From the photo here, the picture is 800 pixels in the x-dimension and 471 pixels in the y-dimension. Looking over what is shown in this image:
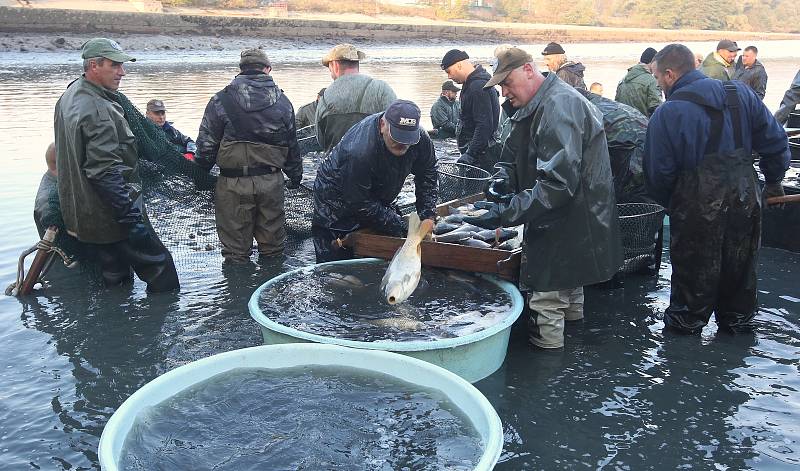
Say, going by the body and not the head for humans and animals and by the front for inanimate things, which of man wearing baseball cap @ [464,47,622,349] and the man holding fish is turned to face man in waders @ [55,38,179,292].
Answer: the man wearing baseball cap

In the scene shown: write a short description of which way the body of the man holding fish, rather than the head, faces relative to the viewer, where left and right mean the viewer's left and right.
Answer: facing the viewer and to the right of the viewer

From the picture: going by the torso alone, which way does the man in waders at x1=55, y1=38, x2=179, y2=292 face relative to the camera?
to the viewer's right

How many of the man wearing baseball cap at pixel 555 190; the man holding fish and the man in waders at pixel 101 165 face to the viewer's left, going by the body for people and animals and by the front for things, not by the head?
1

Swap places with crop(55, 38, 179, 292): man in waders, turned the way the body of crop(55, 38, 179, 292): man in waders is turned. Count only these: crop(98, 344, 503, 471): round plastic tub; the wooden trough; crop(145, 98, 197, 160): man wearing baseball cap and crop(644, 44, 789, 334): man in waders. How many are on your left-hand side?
1

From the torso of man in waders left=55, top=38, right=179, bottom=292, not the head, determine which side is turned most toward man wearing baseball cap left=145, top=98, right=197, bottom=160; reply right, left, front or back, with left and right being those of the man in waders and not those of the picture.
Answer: left

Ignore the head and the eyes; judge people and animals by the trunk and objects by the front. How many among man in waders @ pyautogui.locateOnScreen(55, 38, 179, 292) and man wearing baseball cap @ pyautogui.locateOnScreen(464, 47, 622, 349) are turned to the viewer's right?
1

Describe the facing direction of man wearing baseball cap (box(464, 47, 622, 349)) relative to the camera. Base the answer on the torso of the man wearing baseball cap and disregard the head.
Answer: to the viewer's left

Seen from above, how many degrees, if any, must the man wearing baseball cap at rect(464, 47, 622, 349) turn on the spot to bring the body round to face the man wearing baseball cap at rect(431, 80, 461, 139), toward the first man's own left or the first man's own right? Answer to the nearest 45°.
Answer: approximately 90° to the first man's own right

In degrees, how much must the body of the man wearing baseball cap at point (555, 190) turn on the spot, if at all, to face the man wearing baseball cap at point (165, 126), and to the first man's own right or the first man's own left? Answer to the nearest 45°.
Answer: approximately 45° to the first man's own right

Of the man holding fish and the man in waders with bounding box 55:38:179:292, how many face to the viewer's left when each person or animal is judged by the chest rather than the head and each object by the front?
0

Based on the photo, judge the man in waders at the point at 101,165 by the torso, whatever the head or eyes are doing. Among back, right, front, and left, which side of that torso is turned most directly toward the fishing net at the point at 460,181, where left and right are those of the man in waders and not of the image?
front

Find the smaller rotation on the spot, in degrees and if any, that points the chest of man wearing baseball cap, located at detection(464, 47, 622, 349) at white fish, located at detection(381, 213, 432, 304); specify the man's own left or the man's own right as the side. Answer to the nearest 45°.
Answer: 0° — they already face it

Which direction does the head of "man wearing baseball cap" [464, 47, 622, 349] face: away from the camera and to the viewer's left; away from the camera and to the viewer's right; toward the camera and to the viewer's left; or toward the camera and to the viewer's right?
toward the camera and to the viewer's left

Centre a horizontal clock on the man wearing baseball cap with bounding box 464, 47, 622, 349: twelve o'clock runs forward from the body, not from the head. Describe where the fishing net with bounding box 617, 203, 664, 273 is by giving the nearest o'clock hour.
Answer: The fishing net is roughly at 4 o'clock from the man wearing baseball cap.

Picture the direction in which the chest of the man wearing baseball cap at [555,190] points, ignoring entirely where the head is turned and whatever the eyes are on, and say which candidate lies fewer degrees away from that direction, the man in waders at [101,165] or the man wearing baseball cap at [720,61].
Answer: the man in waders
